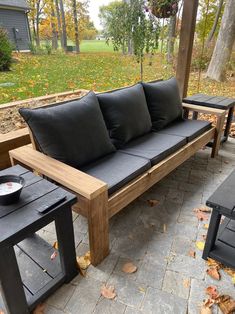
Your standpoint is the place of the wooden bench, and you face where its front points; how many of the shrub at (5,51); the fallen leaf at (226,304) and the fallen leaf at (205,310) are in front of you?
2

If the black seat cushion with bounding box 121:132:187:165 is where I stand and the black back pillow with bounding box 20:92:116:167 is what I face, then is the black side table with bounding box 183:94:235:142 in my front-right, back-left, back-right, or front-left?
back-right

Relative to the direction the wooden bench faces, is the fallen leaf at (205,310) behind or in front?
in front

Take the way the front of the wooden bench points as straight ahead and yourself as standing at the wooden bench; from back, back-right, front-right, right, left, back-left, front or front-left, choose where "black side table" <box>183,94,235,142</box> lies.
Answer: left

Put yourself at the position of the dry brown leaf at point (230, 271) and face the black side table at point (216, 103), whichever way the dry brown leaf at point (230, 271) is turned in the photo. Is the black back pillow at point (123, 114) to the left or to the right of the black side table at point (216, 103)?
left

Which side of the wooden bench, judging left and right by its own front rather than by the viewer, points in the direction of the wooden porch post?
left

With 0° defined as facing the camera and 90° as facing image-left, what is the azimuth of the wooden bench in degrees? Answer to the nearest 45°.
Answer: approximately 315°

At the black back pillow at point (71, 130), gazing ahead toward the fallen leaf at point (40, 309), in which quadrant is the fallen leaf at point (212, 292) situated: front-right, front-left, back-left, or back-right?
front-left

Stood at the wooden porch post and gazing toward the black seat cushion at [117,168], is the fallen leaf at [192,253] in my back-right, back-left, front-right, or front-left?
front-left
